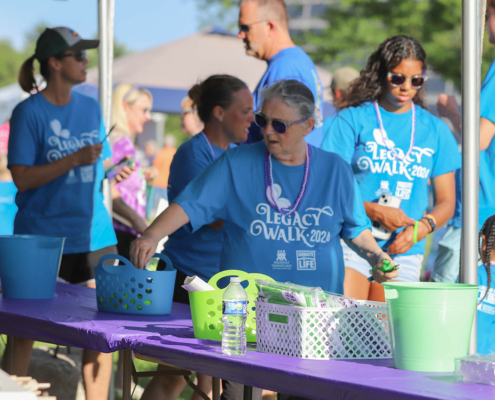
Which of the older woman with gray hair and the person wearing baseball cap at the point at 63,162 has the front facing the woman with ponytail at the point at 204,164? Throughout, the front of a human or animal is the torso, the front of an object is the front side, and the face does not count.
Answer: the person wearing baseball cap

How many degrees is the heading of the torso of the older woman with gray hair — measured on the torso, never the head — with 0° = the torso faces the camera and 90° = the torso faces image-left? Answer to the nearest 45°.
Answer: approximately 0°

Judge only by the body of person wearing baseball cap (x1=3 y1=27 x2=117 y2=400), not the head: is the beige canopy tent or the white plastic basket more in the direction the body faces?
the white plastic basket

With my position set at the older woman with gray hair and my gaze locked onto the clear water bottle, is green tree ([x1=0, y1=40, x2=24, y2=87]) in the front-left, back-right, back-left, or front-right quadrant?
back-right

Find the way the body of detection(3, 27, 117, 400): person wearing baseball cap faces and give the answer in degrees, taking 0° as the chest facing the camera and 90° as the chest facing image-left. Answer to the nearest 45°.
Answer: approximately 315°

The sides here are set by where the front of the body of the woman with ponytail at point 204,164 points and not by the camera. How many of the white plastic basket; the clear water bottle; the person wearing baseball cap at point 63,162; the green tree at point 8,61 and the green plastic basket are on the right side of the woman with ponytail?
3

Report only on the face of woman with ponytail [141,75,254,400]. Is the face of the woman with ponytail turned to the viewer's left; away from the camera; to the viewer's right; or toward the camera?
to the viewer's right

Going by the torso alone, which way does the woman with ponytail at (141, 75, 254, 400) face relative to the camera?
to the viewer's right

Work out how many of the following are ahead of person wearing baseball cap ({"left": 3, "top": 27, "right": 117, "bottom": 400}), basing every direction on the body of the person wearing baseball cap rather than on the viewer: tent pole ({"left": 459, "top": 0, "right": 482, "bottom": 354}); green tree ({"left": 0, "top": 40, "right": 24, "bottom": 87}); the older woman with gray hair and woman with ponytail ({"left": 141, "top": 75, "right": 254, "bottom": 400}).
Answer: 3

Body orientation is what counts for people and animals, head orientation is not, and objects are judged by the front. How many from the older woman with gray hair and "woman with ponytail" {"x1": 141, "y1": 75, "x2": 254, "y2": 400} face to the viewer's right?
1

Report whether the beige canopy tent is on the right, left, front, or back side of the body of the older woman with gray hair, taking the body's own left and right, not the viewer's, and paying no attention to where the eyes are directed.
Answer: back

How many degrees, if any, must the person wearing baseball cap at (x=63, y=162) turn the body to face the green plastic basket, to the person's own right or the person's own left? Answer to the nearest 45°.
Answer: approximately 45° to the person's own right

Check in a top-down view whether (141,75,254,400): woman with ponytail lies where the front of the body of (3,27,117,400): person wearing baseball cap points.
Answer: yes
